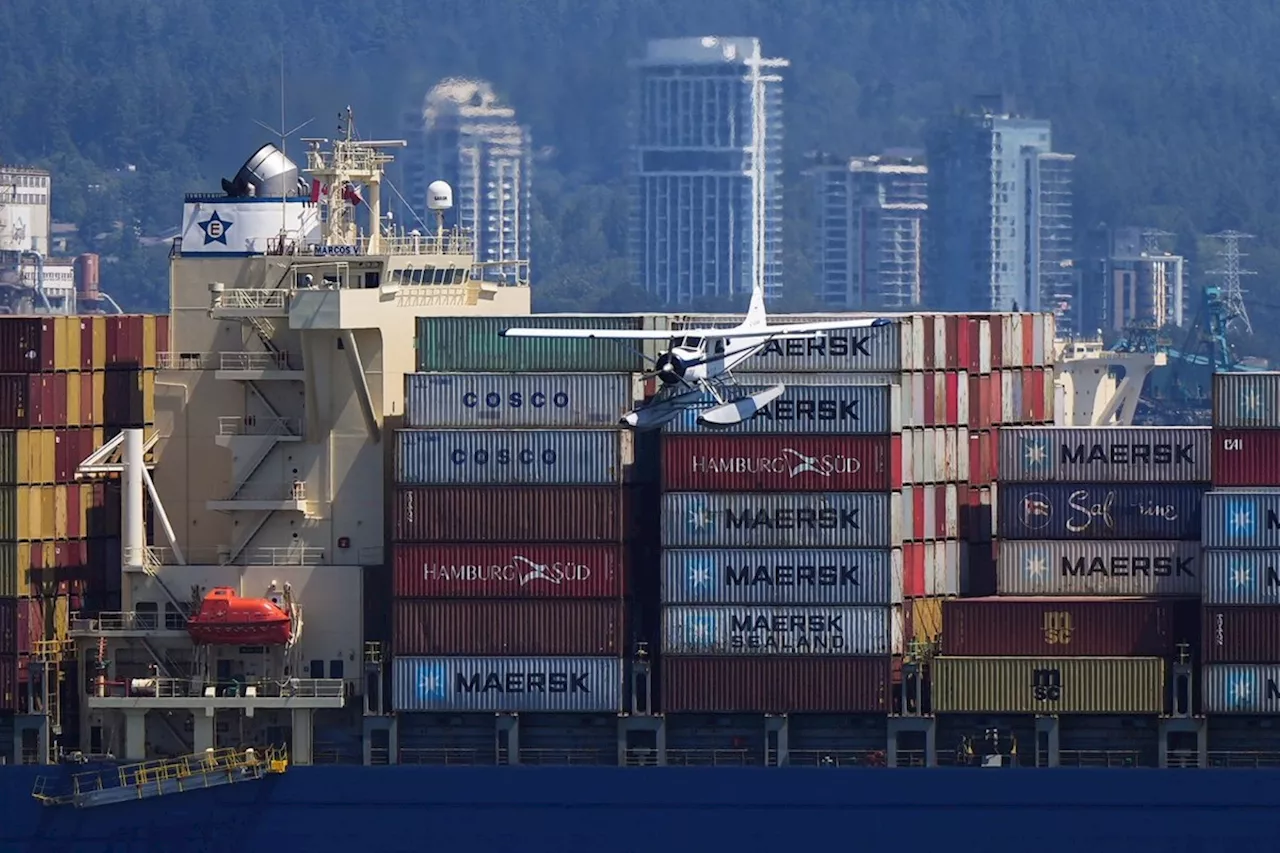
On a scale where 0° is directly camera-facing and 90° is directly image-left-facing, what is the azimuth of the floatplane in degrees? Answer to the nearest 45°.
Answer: approximately 45°

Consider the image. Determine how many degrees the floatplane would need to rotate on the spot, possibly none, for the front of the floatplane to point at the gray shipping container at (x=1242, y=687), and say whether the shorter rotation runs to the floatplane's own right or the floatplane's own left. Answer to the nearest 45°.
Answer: approximately 135° to the floatplane's own left

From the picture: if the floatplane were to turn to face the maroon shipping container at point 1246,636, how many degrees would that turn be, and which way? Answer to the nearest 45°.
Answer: approximately 135° to its left

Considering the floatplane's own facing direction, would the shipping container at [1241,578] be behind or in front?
behind
